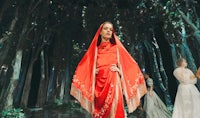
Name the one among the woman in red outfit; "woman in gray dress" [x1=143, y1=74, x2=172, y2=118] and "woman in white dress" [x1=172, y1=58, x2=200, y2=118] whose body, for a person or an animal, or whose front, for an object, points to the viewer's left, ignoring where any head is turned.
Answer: "woman in gray dress" [x1=143, y1=74, x2=172, y2=118]

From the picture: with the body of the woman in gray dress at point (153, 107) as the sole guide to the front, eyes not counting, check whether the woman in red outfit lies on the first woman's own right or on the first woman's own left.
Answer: on the first woman's own left

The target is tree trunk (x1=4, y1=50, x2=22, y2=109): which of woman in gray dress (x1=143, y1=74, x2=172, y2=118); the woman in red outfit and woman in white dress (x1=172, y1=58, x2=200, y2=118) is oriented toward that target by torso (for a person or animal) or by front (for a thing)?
woman in gray dress (x1=143, y1=74, x2=172, y2=118)

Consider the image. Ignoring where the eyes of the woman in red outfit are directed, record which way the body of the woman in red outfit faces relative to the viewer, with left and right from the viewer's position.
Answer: facing the viewer

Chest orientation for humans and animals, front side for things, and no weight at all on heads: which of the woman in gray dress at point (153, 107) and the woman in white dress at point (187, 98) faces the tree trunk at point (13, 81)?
the woman in gray dress at point (153, 107)

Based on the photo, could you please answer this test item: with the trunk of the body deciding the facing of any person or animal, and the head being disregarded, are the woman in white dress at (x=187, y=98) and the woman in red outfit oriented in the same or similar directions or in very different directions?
same or similar directions

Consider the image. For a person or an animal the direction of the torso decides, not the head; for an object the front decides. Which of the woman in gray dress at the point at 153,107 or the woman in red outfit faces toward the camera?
the woman in red outfit

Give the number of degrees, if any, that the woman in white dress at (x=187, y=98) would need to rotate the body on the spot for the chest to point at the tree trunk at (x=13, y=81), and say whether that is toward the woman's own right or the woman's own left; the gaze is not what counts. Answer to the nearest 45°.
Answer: approximately 135° to the woman's own right

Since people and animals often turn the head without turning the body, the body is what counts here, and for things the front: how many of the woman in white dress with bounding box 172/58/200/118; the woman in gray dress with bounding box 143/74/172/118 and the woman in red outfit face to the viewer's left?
1

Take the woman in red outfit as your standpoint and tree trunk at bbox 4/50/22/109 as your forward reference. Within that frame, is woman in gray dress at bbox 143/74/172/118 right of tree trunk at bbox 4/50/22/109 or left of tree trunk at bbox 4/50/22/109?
right

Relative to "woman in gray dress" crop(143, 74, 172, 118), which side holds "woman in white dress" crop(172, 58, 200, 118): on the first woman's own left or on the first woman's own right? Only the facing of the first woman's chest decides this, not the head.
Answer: on the first woman's own left

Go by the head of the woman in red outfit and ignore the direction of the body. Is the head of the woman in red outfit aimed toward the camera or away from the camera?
toward the camera

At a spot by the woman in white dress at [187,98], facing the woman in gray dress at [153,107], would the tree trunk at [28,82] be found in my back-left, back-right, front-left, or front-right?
front-left

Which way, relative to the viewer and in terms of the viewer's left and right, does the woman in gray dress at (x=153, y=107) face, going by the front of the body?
facing to the left of the viewer
